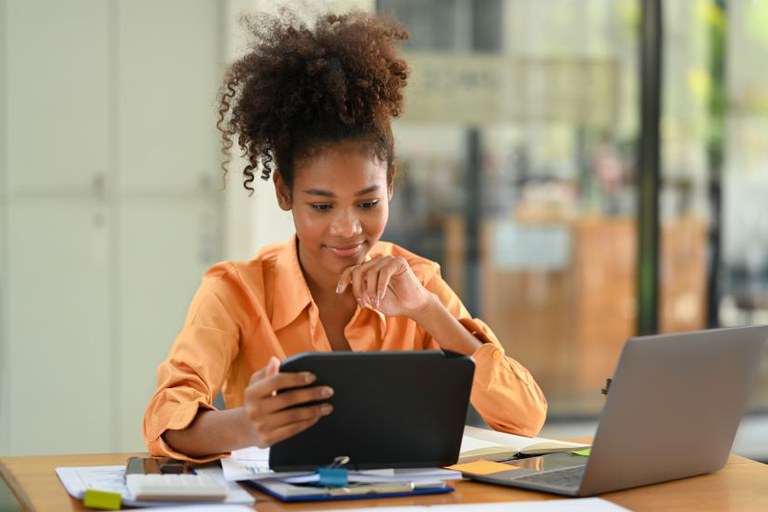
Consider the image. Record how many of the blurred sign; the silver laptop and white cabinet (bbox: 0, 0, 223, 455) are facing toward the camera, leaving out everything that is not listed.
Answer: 2

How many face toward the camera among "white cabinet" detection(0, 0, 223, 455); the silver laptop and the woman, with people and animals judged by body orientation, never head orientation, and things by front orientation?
2

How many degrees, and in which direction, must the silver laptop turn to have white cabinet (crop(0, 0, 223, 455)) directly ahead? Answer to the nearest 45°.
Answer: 0° — it already faces it

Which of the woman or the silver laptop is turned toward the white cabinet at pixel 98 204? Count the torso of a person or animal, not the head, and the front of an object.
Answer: the silver laptop

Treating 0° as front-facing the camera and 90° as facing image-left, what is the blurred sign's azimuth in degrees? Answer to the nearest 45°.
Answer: approximately 0°

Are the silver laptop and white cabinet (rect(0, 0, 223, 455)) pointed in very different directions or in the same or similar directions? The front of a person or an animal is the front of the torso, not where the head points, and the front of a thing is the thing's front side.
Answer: very different directions

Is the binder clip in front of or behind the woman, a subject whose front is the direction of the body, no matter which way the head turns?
in front

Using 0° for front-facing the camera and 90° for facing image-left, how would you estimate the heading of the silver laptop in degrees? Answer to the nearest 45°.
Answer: approximately 135°

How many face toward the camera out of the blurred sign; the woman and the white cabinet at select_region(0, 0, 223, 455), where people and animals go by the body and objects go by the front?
3

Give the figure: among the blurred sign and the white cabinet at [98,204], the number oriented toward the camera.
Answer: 2

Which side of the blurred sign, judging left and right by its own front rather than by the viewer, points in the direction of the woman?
front

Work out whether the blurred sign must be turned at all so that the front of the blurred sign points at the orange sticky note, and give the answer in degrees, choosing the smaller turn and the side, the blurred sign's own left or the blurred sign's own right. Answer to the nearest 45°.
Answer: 0° — it already faces it
